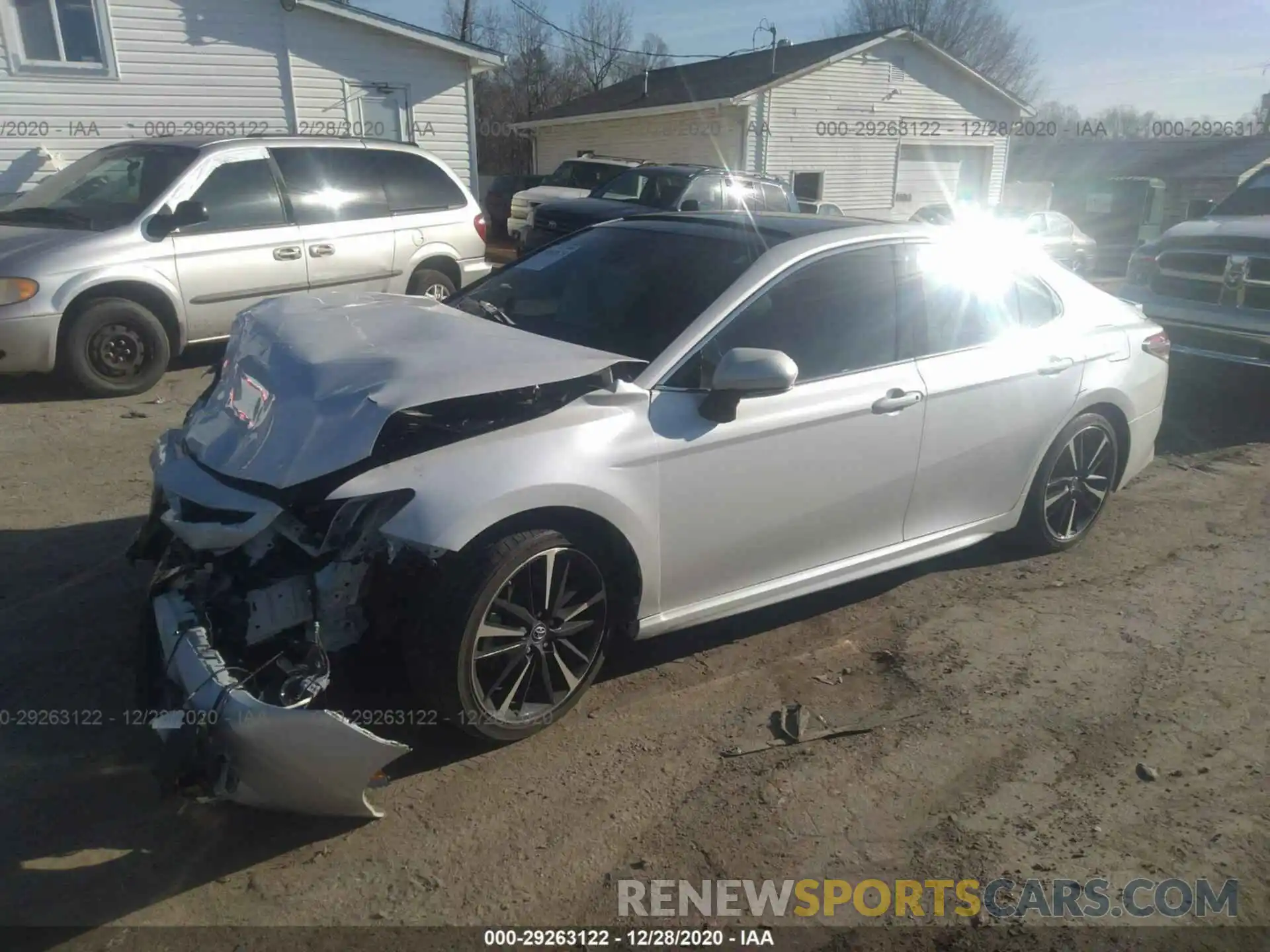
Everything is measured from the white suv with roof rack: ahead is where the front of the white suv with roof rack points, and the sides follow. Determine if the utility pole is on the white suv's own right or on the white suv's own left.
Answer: on the white suv's own right

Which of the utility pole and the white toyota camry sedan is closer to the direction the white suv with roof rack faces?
the white toyota camry sedan

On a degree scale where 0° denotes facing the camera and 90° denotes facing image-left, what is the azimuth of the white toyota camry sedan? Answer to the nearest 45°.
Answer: approximately 45°

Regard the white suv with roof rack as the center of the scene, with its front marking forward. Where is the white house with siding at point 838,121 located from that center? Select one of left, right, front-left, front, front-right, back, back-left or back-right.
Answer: back

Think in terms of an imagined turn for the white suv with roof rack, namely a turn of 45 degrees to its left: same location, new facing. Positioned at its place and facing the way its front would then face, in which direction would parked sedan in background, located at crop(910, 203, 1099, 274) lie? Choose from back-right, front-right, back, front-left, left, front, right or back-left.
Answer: left

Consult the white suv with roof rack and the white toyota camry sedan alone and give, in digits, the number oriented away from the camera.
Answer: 0

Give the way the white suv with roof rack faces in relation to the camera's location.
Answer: facing the viewer and to the left of the viewer

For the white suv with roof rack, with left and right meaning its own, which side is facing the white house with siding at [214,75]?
front

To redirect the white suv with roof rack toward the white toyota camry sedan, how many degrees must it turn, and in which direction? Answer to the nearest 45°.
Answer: approximately 45° to its left
